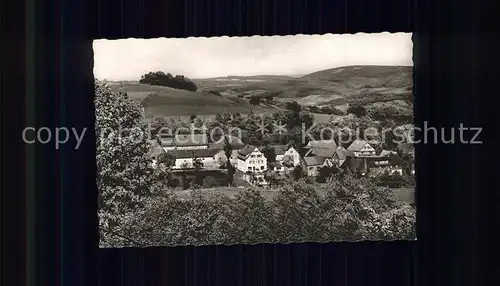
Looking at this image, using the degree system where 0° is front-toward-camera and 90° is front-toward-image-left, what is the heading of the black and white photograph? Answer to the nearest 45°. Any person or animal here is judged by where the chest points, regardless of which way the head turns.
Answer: approximately 0°
